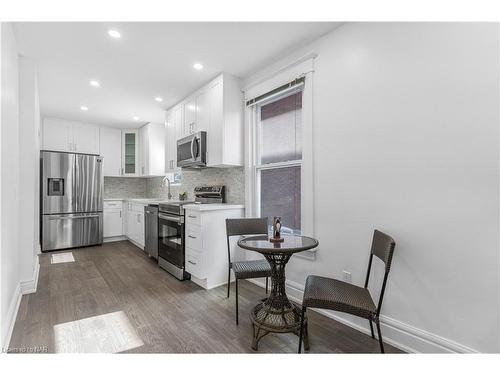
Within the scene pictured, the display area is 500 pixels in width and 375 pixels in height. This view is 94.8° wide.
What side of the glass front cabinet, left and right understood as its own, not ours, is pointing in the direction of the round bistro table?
front

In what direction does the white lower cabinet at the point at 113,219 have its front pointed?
toward the camera

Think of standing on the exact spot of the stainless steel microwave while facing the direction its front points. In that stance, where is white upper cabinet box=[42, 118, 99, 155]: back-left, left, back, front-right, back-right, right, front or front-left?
right

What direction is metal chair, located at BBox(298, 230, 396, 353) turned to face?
to the viewer's left

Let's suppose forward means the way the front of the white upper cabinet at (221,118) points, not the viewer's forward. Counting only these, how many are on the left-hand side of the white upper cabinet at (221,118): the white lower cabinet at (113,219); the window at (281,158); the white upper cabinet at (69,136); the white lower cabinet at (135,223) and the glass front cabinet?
1

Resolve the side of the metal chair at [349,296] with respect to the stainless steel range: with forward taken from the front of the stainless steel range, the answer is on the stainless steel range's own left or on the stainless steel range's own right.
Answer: on the stainless steel range's own left

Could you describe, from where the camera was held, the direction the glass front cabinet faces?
facing the viewer

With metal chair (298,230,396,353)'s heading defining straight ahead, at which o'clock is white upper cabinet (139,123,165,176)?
The white upper cabinet is roughly at 1 o'clock from the metal chair.

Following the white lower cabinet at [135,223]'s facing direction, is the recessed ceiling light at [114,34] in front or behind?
in front

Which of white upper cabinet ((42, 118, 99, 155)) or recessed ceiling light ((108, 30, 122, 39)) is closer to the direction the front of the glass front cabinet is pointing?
the recessed ceiling light

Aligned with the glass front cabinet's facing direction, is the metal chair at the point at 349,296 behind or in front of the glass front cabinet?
in front

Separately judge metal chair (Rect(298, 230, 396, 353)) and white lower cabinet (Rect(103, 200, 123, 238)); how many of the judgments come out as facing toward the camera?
1

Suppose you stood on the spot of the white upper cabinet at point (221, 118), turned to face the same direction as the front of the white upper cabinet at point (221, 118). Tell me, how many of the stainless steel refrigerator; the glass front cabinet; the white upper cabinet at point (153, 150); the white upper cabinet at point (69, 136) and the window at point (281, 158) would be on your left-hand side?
1

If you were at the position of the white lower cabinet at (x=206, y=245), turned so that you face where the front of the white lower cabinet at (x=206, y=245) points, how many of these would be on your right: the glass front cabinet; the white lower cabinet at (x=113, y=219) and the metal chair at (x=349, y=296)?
2

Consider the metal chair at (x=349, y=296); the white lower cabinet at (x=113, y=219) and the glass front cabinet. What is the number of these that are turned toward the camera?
2
